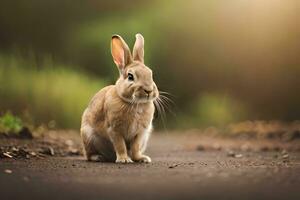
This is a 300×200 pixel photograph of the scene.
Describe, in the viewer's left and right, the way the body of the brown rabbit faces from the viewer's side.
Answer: facing the viewer and to the right of the viewer

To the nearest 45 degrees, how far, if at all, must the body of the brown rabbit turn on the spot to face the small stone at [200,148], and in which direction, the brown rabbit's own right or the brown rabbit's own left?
approximately 90° to the brown rabbit's own left

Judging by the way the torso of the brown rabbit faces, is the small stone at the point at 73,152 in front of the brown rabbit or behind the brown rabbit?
behind
